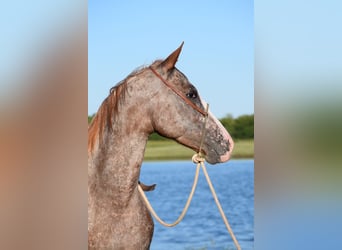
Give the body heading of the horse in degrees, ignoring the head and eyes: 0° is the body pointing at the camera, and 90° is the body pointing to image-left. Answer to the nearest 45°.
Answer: approximately 270°
